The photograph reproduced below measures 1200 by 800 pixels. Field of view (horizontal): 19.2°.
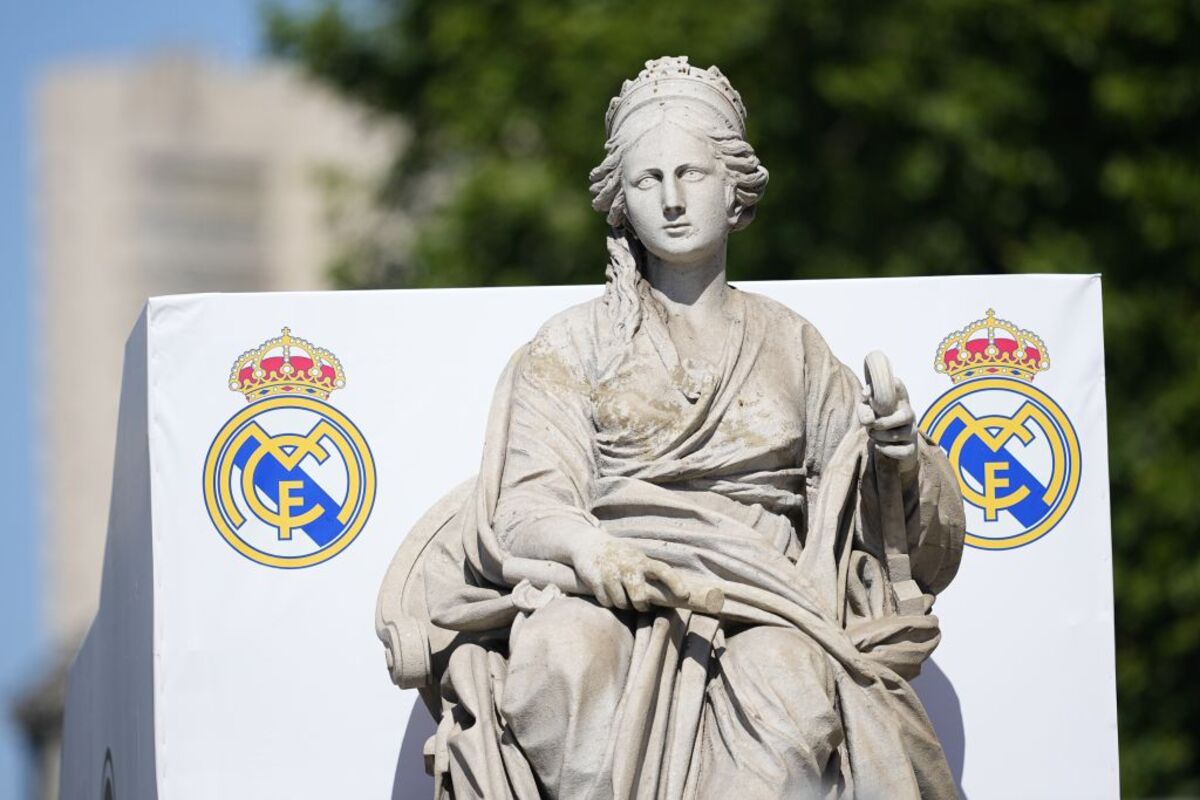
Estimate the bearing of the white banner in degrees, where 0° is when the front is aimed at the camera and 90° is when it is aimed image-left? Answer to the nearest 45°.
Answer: approximately 0°

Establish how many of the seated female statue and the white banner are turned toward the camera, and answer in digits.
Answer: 2

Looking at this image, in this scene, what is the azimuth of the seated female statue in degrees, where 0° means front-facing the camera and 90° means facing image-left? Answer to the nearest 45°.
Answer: approximately 0°
